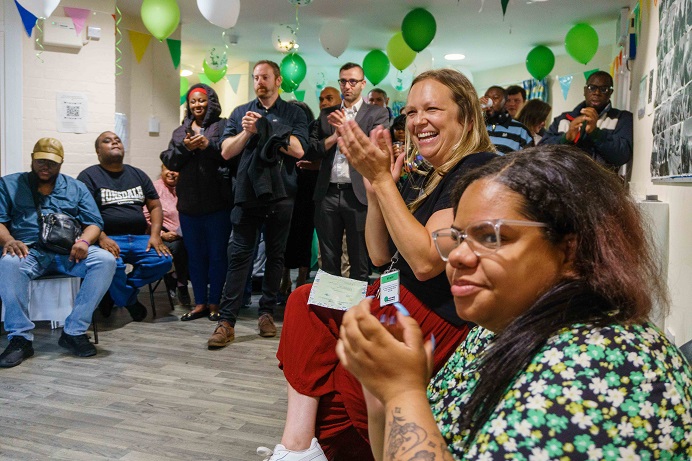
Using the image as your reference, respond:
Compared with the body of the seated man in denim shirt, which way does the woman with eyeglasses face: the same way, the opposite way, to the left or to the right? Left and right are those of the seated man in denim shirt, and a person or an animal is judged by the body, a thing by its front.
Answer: to the right

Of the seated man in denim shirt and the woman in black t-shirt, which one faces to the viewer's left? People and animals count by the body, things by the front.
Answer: the woman in black t-shirt

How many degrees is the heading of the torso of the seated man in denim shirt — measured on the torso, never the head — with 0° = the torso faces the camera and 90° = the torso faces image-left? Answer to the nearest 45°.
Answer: approximately 0°

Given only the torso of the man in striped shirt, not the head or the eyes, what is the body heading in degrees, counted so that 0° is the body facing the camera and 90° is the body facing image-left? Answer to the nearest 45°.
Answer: approximately 45°

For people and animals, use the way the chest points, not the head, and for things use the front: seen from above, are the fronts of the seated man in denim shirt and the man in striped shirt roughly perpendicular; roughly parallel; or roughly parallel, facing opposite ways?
roughly perpendicular

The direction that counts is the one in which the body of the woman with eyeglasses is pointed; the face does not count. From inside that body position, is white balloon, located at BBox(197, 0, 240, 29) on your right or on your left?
on your right

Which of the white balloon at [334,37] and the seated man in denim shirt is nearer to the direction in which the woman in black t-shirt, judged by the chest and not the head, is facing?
the seated man in denim shirt
